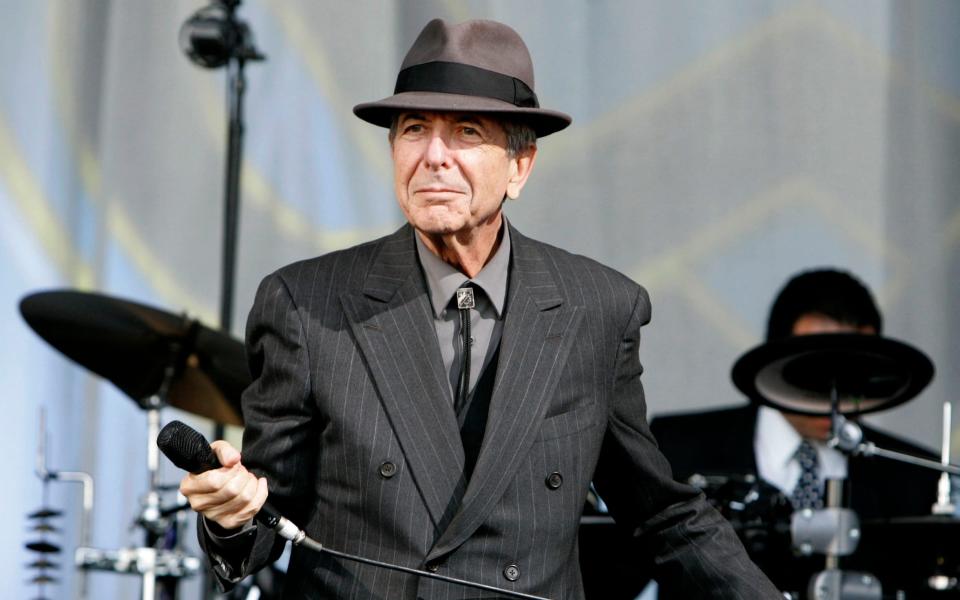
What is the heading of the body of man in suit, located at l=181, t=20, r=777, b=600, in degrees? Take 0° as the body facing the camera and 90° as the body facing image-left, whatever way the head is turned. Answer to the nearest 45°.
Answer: approximately 0°

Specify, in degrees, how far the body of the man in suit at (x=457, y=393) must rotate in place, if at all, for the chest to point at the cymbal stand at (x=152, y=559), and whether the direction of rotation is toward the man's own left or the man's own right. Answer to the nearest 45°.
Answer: approximately 135° to the man's own right

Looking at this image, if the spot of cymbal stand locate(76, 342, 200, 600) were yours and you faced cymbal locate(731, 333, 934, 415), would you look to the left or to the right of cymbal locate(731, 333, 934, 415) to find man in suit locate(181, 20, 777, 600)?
right

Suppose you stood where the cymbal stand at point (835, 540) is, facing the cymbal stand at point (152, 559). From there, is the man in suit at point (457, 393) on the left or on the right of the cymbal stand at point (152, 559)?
left

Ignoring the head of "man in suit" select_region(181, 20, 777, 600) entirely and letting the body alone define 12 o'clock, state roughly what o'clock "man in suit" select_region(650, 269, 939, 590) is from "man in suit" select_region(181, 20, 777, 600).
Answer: "man in suit" select_region(650, 269, 939, 590) is roughly at 7 o'clock from "man in suit" select_region(181, 20, 777, 600).

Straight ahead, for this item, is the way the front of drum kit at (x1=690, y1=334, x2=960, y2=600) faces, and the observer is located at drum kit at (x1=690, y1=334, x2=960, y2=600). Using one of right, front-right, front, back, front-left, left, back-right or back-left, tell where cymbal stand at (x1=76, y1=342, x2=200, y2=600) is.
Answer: right

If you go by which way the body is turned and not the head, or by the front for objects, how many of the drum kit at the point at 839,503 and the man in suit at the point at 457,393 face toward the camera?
2

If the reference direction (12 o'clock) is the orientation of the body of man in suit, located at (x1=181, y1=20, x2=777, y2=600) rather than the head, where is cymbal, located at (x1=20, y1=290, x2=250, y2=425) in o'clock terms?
The cymbal is roughly at 5 o'clock from the man in suit.

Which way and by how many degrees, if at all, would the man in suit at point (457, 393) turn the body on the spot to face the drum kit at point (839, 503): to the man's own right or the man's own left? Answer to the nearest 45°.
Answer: approximately 135° to the man's own left

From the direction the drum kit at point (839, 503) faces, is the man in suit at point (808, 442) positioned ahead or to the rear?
to the rear

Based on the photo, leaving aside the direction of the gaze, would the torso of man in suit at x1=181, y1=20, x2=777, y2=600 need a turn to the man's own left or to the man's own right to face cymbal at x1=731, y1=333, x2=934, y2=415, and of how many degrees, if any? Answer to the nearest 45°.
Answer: approximately 135° to the man's own left

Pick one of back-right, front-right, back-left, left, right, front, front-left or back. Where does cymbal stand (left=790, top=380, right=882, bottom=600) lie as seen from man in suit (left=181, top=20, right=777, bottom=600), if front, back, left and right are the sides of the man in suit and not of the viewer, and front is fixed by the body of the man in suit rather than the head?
back-left
